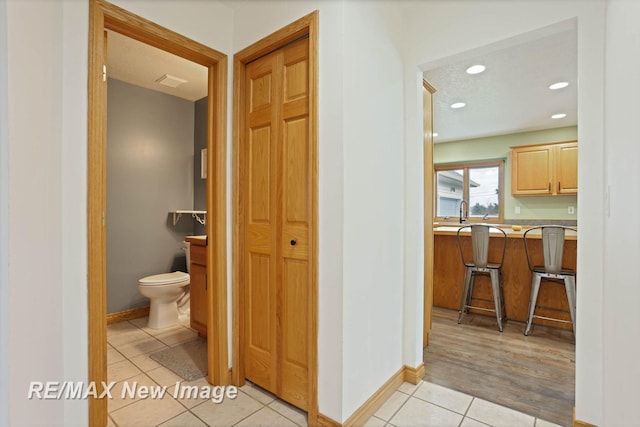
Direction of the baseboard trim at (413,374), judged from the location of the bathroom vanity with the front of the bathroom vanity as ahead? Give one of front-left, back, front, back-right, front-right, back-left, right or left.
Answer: left

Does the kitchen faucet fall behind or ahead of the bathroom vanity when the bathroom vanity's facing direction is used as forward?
behind

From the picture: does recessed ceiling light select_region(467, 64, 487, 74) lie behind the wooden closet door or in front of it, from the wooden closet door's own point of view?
behind

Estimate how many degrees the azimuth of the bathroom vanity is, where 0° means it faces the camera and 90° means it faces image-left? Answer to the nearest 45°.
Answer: approximately 45°

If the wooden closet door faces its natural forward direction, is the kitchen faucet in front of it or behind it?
behind

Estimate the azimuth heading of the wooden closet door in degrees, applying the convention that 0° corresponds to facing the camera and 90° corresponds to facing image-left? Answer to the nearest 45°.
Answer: approximately 45°
